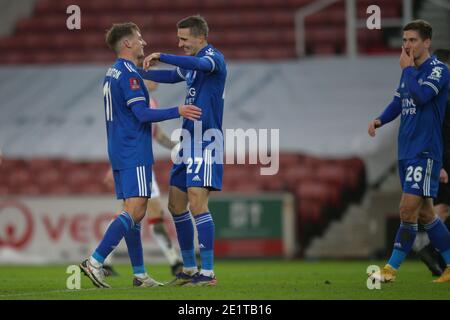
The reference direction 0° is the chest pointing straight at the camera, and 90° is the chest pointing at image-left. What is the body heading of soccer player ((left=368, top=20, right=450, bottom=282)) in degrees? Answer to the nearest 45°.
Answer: approximately 45°

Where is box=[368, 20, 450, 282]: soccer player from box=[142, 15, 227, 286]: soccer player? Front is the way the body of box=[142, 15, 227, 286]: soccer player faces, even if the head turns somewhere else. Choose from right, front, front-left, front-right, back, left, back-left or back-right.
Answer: back-left

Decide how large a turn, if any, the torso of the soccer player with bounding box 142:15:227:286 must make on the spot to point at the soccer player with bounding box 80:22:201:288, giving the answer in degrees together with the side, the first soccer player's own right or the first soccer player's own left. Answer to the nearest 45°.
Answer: approximately 45° to the first soccer player's own right

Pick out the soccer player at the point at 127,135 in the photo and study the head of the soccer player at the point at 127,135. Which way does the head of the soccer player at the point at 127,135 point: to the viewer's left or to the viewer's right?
to the viewer's right

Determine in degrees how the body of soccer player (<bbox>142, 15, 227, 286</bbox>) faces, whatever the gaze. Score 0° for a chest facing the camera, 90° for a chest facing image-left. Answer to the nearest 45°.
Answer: approximately 45°

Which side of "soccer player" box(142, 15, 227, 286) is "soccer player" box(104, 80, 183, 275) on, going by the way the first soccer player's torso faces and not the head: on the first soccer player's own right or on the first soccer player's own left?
on the first soccer player's own right

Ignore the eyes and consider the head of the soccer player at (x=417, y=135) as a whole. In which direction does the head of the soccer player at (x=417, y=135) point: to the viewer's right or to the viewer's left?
to the viewer's left

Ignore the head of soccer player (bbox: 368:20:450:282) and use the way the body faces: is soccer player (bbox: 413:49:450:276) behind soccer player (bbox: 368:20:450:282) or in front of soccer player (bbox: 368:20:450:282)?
behind
